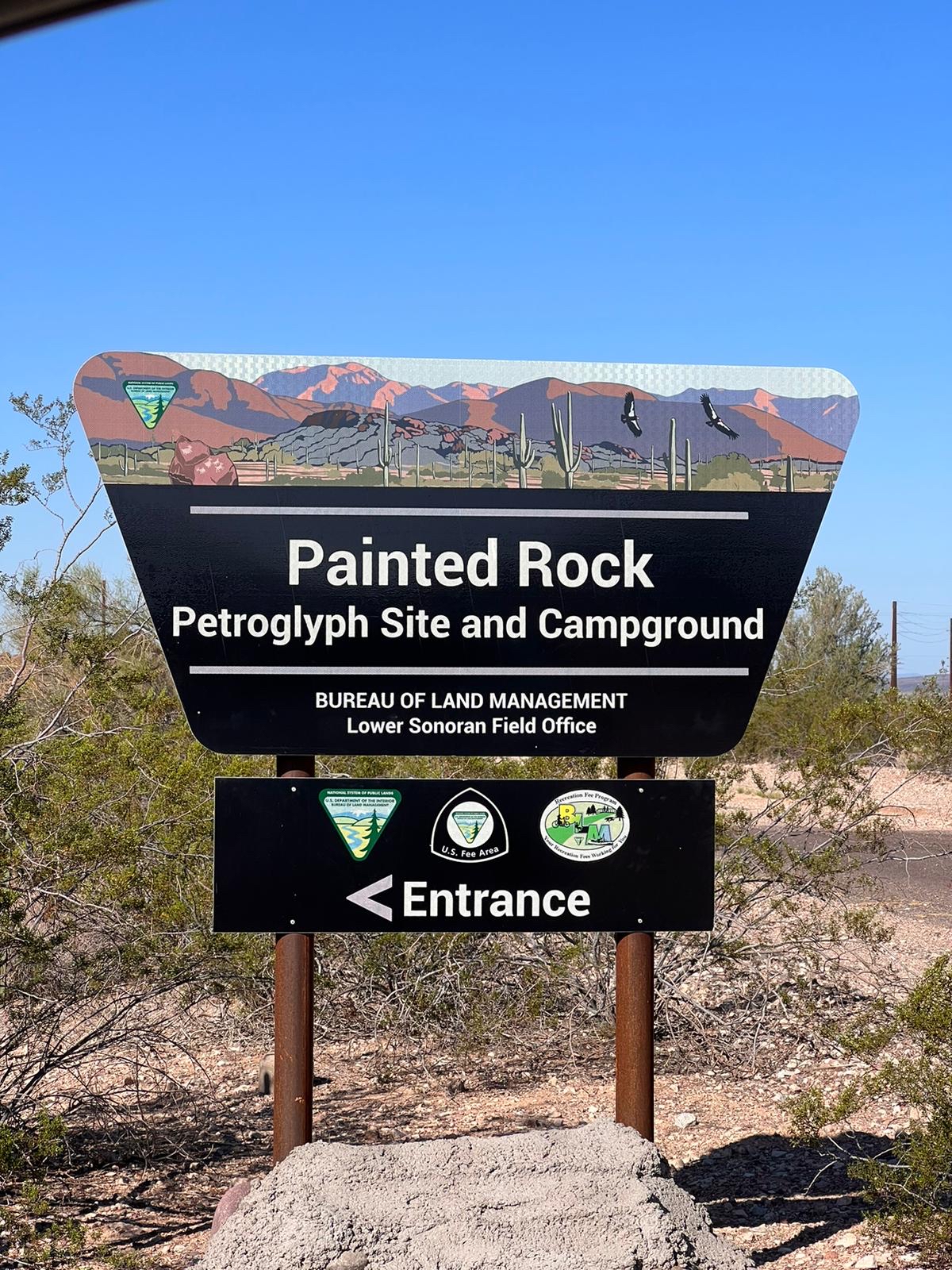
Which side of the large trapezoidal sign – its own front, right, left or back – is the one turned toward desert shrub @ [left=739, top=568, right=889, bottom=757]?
back

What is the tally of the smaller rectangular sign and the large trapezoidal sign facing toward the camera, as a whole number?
2

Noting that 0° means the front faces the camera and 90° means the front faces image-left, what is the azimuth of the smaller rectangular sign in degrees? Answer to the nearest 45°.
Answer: approximately 0°

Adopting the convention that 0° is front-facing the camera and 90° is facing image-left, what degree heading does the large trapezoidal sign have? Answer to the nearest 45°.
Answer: approximately 0°
